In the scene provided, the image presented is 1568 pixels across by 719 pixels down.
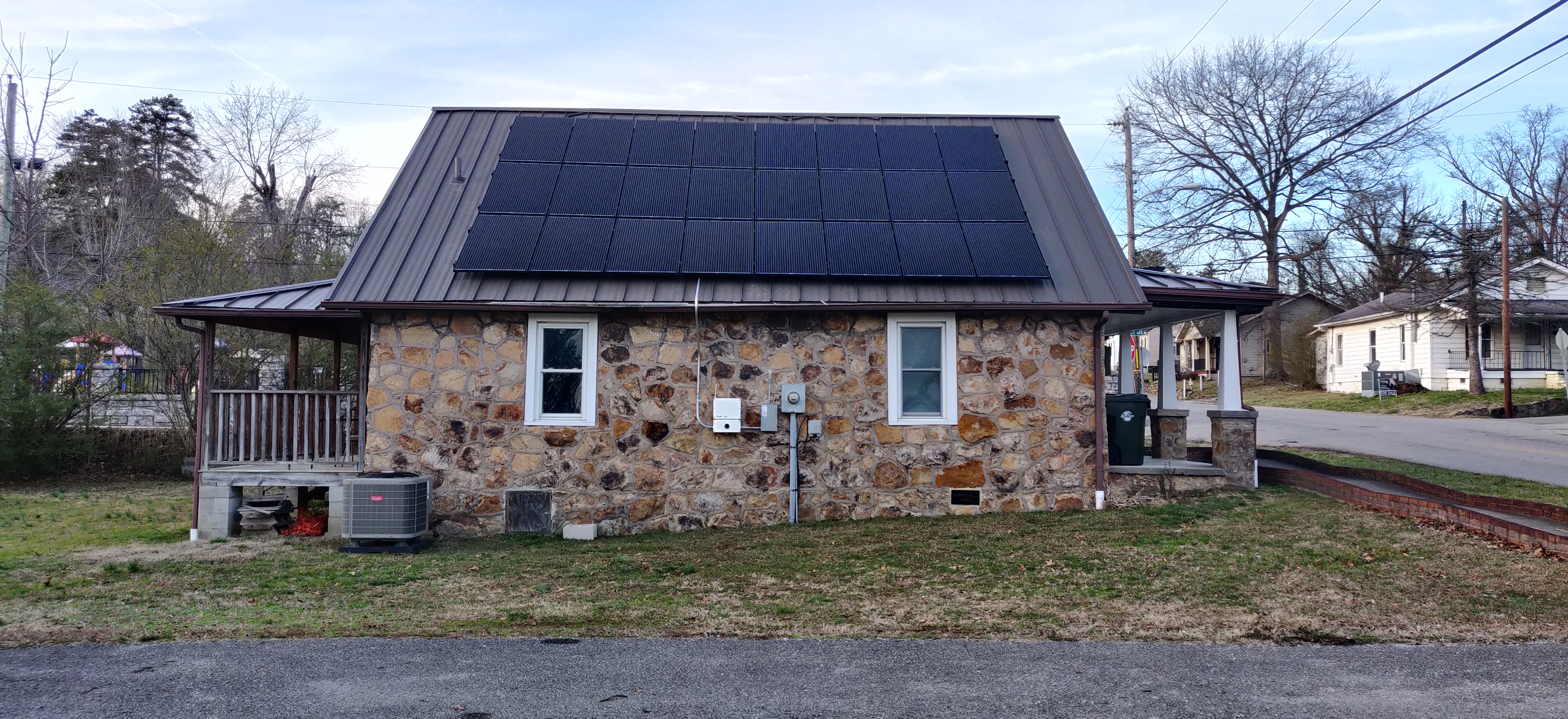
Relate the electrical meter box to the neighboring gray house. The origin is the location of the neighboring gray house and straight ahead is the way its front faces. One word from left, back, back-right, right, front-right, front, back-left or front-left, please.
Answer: front-left

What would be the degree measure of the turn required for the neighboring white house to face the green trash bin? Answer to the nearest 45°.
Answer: approximately 45° to its right

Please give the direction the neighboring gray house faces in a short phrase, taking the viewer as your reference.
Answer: facing the viewer and to the left of the viewer

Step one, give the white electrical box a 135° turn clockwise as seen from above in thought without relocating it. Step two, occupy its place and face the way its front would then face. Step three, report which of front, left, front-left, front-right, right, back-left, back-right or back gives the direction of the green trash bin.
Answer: back-right

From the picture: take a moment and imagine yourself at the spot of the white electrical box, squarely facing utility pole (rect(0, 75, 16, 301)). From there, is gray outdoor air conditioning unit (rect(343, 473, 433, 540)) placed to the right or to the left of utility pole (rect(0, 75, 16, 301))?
left

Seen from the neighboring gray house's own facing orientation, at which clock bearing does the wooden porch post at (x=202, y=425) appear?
The wooden porch post is roughly at 11 o'clock from the neighboring gray house.

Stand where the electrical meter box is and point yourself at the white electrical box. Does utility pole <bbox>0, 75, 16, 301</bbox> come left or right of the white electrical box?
right

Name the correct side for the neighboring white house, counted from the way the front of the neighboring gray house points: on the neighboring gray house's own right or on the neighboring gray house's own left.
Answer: on the neighboring gray house's own left

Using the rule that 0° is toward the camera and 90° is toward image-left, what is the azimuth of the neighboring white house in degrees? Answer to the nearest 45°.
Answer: approximately 315°
